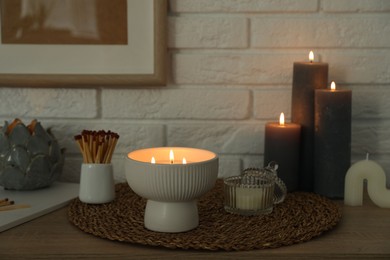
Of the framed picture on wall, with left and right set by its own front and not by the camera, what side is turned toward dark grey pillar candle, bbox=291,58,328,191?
left

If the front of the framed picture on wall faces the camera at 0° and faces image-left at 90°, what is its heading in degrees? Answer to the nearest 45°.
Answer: approximately 0°

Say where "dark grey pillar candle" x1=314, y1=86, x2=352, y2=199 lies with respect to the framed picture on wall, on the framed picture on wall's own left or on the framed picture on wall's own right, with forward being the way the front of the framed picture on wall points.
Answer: on the framed picture on wall's own left
